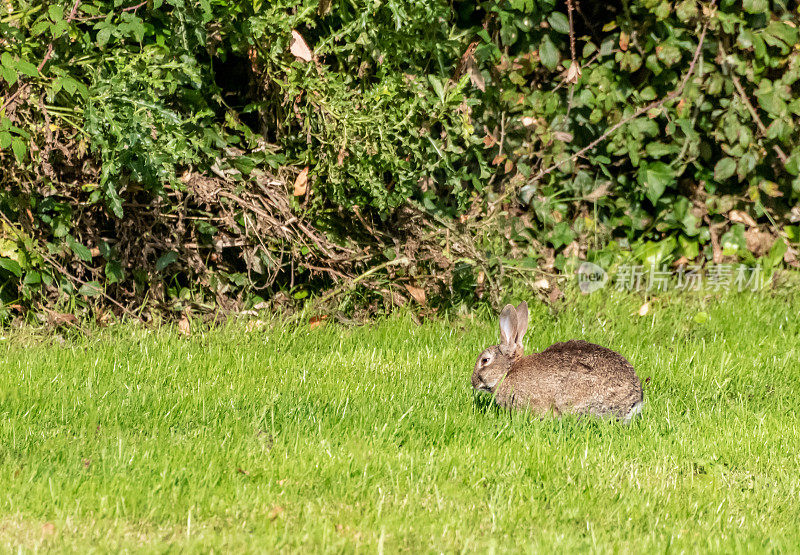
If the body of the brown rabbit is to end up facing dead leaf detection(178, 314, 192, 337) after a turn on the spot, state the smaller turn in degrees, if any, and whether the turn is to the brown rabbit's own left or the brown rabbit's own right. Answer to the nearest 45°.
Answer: approximately 45° to the brown rabbit's own right

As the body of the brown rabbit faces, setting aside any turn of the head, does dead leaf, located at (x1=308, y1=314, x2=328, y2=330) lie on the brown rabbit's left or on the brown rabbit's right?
on the brown rabbit's right

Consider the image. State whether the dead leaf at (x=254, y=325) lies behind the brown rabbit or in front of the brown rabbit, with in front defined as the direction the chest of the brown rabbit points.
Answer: in front

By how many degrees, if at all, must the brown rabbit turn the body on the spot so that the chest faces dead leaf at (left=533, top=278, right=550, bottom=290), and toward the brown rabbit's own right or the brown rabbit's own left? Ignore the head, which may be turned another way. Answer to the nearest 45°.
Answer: approximately 90° to the brown rabbit's own right

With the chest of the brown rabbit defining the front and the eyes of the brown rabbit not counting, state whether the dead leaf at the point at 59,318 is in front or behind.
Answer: in front

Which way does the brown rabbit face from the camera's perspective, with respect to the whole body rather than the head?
to the viewer's left

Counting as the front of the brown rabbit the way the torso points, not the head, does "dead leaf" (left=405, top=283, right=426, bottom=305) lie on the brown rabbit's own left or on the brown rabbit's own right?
on the brown rabbit's own right
